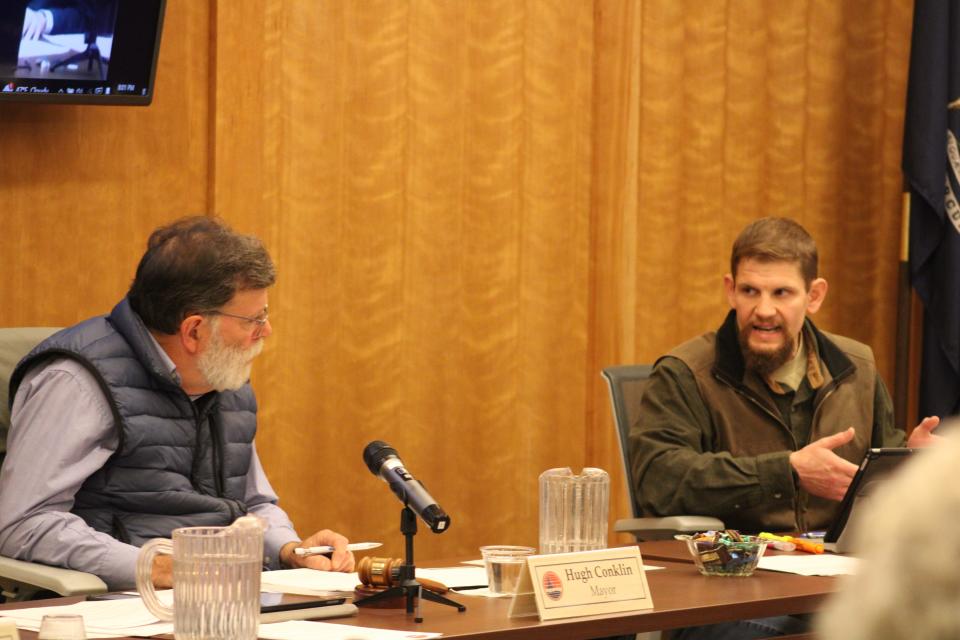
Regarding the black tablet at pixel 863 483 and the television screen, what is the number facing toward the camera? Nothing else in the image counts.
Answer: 1

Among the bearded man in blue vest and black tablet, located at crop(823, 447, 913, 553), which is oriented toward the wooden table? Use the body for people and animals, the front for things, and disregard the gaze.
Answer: the bearded man in blue vest

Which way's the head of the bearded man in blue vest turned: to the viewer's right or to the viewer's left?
to the viewer's right

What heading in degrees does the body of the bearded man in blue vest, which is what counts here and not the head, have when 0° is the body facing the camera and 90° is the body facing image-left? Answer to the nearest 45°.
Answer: approximately 315°

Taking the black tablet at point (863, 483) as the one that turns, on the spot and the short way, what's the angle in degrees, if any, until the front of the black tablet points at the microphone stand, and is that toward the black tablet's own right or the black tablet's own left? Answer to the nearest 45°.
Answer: approximately 90° to the black tablet's own left

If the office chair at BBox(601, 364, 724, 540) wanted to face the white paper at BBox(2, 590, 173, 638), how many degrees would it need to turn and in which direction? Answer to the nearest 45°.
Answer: approximately 90° to its right

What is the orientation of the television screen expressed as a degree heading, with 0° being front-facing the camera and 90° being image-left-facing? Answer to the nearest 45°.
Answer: approximately 0°

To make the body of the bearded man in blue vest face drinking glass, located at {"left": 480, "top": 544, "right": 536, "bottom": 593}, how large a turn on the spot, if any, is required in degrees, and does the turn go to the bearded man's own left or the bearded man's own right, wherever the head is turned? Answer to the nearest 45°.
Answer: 0° — they already face it

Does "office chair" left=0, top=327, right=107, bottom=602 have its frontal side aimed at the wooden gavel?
yes
